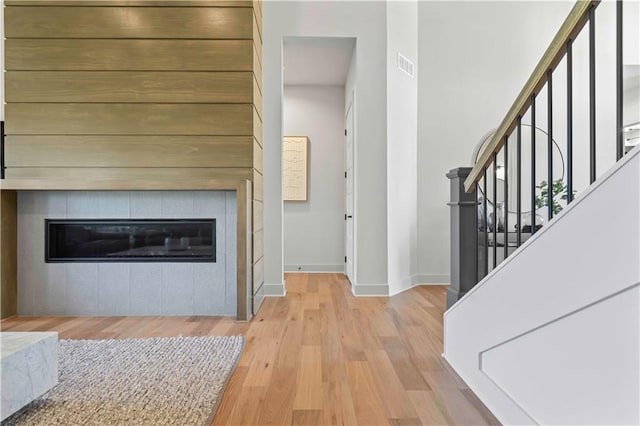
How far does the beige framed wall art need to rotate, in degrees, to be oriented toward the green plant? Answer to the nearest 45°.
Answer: approximately 45° to its left

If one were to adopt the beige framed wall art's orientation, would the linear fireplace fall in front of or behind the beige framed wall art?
in front

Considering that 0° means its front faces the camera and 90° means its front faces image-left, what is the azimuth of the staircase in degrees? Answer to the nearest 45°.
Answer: approximately 135°

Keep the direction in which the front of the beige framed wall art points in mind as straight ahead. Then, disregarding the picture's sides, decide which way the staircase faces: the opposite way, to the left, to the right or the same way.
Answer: the opposite way

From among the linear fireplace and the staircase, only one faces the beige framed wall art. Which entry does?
the staircase

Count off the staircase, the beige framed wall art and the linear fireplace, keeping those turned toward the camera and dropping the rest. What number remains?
2

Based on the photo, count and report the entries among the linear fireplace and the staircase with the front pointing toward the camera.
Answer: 1

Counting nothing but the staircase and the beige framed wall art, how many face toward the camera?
1

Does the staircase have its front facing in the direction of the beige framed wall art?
yes

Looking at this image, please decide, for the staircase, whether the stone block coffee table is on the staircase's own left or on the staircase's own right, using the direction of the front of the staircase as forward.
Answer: on the staircase's own left
